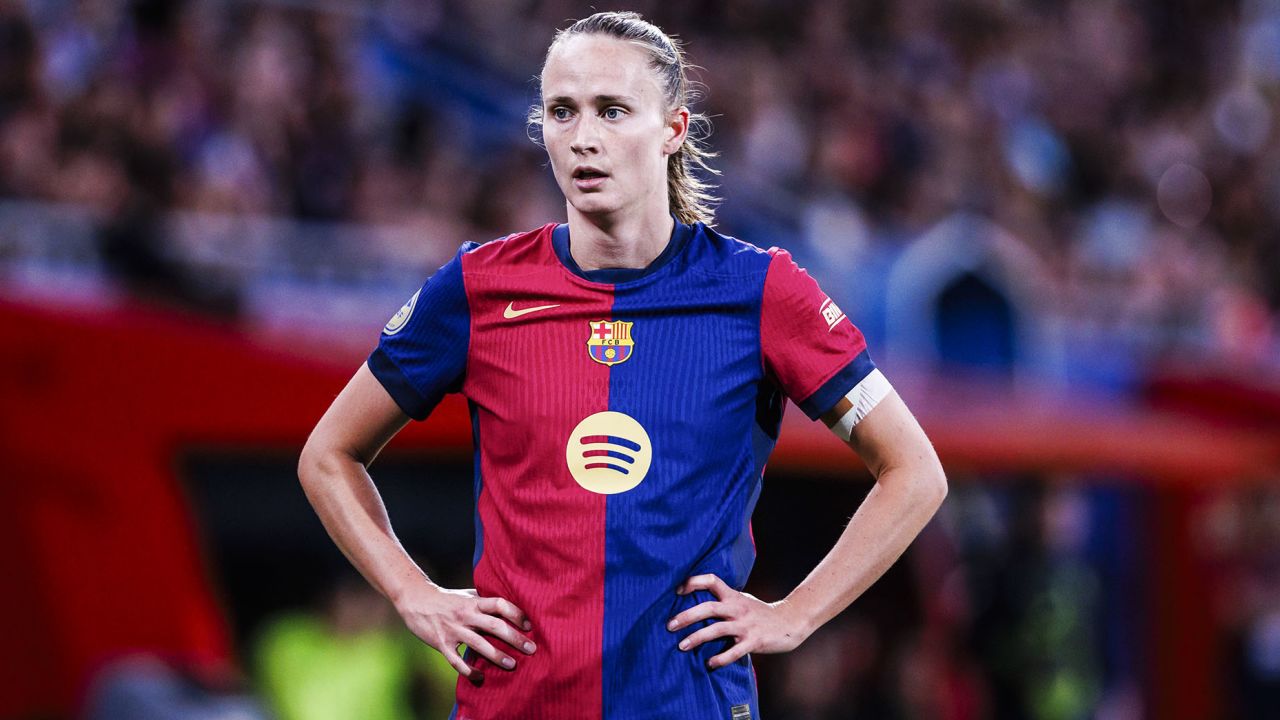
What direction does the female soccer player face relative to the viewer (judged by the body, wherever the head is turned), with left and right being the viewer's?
facing the viewer

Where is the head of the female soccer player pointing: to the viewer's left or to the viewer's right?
to the viewer's left

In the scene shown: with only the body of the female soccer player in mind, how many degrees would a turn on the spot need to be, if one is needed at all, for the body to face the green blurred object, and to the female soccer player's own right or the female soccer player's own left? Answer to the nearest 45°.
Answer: approximately 180°
